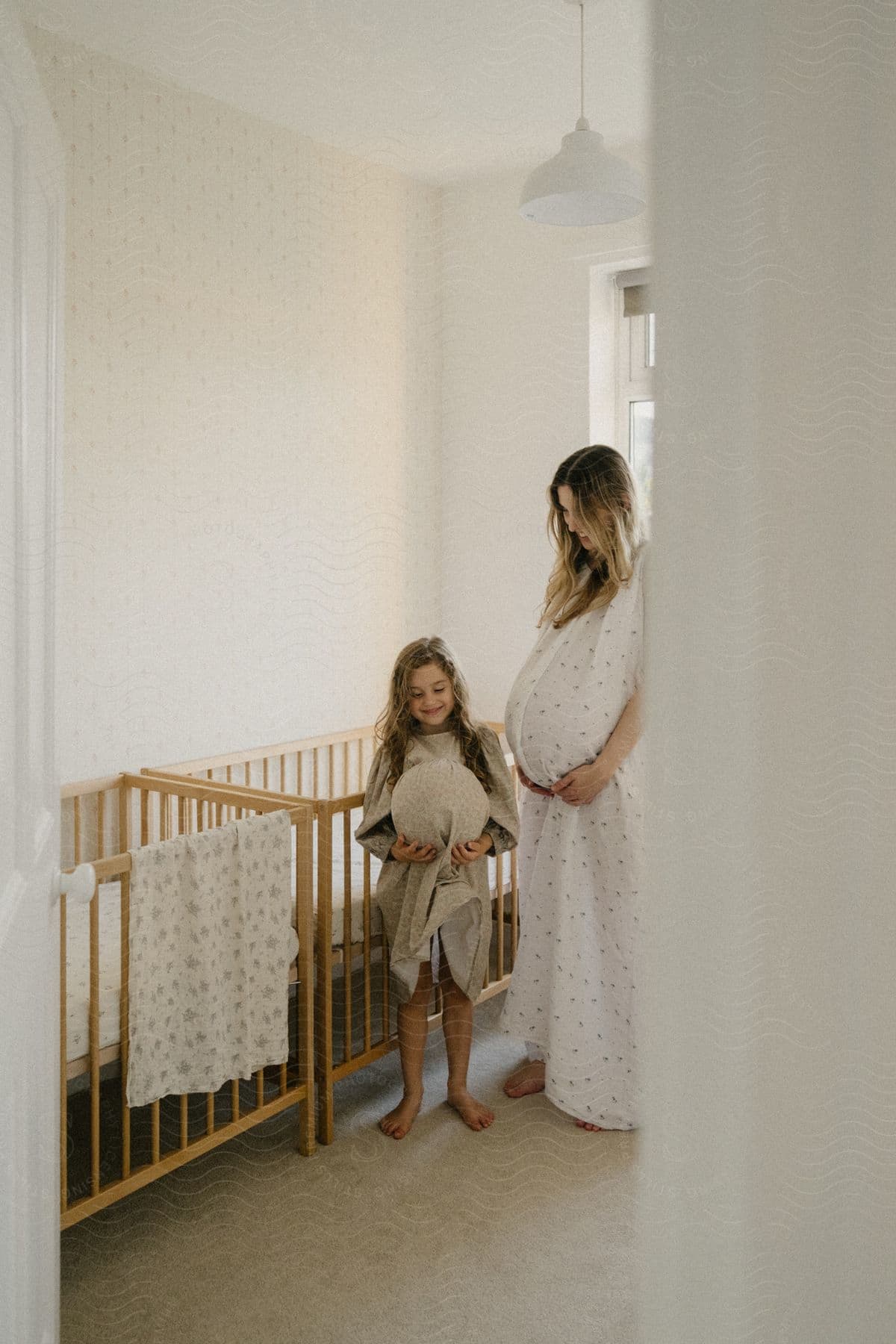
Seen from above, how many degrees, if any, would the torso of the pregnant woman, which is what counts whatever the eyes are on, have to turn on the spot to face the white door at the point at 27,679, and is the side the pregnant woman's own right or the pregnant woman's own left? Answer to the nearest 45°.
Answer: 0° — they already face it

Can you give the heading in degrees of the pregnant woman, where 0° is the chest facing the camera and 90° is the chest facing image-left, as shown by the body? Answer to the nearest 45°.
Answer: approximately 45°
